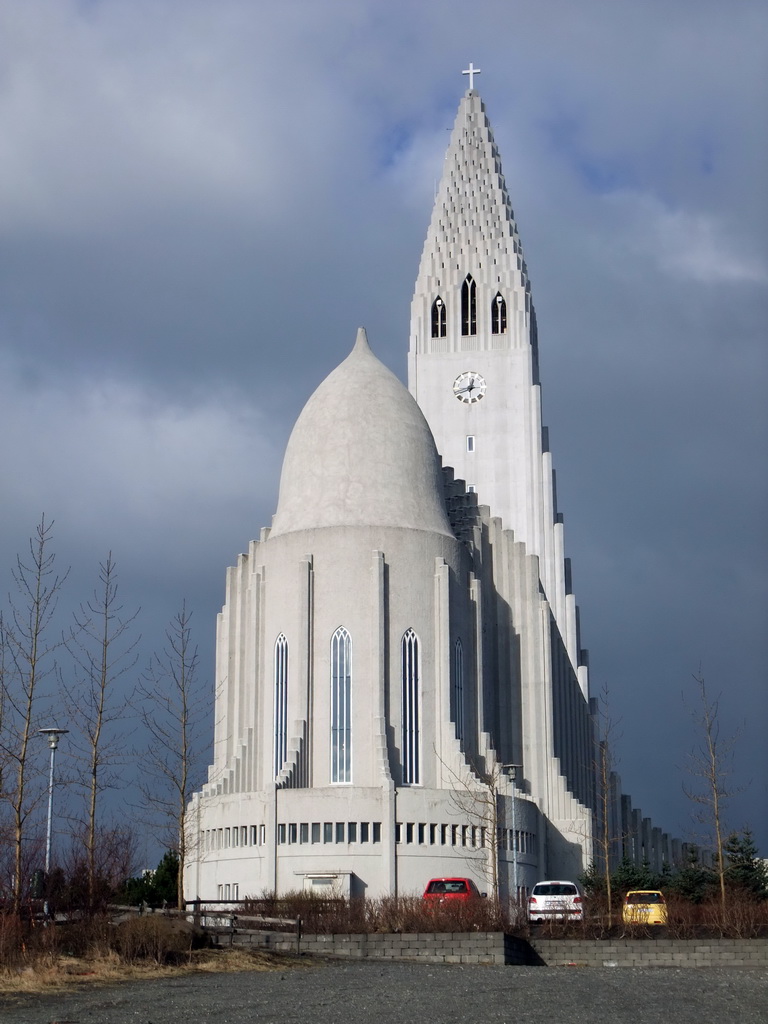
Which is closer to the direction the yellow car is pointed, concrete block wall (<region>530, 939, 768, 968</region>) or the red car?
the red car

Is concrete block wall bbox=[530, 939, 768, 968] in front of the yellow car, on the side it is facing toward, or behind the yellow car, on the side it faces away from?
behind

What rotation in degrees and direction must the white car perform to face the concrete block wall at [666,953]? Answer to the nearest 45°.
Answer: approximately 135° to its right

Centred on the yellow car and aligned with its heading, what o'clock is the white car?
The white car is roughly at 9 o'clock from the yellow car.

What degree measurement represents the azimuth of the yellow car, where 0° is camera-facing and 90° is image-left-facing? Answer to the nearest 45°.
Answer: approximately 180°

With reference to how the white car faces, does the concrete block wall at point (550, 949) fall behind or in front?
behind

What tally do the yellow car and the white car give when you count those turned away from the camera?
2

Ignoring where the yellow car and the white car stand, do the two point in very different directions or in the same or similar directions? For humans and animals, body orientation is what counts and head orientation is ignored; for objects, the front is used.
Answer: same or similar directions

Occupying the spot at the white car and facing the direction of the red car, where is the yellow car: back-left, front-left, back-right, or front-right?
back-right

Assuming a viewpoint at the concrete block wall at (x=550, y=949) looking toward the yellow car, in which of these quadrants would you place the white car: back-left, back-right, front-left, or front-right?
front-left

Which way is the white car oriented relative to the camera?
away from the camera

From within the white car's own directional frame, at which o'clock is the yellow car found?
The yellow car is roughly at 3 o'clock from the white car.
